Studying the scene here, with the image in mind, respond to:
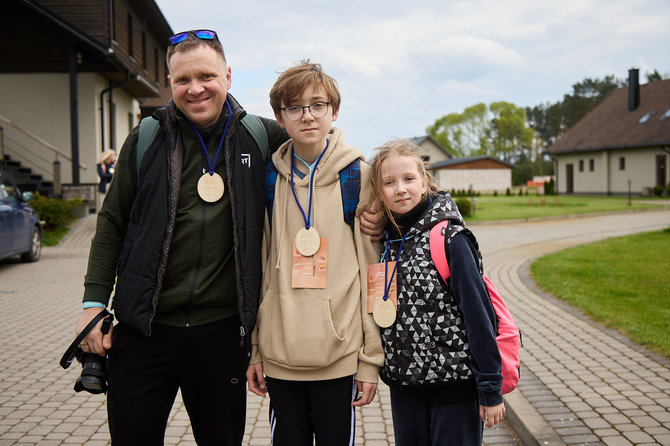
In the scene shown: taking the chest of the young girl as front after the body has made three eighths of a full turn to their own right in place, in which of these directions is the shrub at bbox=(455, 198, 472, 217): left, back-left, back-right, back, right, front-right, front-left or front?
front

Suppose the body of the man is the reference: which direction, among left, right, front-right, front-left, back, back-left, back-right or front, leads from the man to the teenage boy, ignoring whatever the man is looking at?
left

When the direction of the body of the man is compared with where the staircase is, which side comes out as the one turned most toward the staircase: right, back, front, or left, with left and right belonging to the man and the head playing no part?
back

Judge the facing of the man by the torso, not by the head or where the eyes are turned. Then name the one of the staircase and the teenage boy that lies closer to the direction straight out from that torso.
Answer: the teenage boy

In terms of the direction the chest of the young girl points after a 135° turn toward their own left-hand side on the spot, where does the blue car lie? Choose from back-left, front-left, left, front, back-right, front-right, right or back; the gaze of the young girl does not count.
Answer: back-left

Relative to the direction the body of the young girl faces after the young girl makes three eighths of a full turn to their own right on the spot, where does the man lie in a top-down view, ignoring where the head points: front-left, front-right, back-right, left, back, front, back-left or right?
left

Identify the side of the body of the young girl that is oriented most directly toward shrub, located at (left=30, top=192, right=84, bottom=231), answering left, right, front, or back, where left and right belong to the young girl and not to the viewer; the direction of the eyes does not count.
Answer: right

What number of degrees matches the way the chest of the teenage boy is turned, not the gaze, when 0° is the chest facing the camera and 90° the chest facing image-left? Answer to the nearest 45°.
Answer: approximately 0°

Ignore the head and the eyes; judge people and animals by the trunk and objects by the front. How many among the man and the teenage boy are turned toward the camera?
2

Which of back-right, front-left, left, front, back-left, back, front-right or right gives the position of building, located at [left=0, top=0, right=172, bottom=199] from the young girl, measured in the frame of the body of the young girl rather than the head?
right
